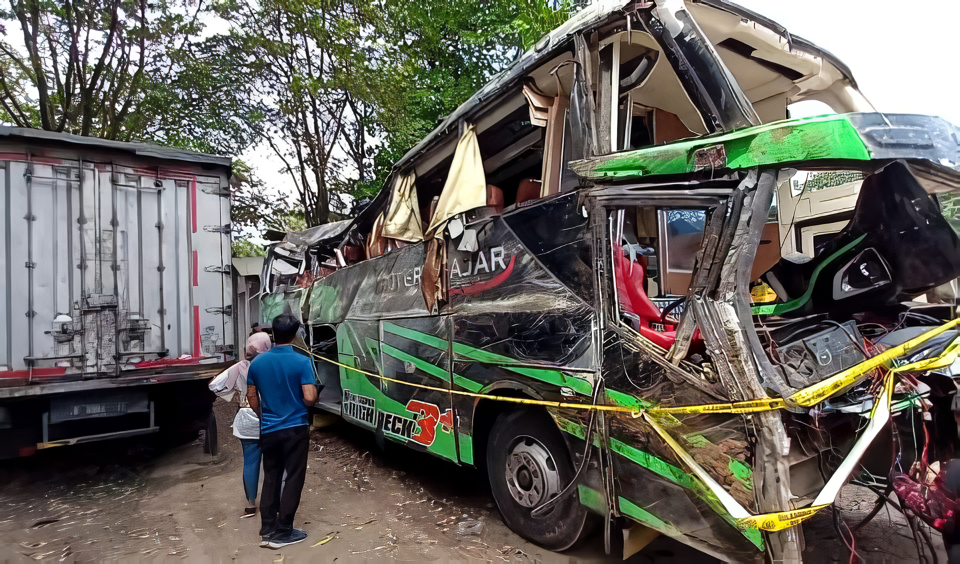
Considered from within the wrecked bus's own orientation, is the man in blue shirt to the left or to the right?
on its right

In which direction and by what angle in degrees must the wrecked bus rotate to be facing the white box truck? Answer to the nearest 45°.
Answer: approximately 135° to its right

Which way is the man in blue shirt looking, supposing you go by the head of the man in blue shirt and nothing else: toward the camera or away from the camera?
away from the camera

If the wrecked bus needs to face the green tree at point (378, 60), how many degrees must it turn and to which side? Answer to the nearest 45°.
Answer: approximately 180°

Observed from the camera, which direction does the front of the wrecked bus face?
facing the viewer and to the right of the viewer

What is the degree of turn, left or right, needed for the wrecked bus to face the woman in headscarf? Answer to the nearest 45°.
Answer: approximately 135° to its right
